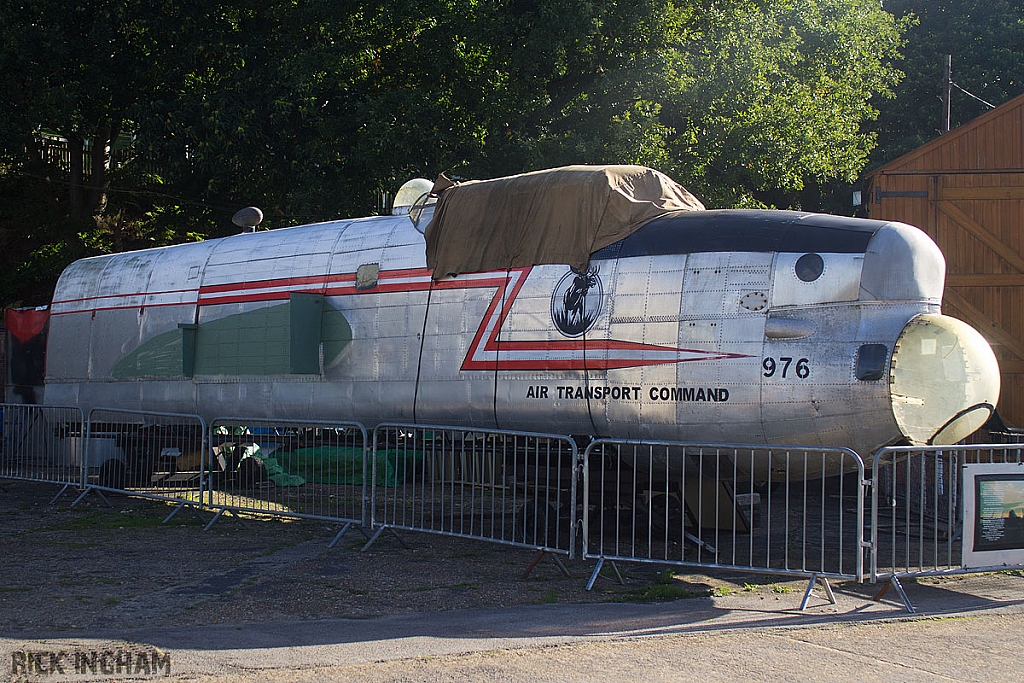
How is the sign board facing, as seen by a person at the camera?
facing the viewer

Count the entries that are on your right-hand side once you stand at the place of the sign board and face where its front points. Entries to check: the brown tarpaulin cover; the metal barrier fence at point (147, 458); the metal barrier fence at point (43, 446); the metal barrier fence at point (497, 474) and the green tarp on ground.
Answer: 5

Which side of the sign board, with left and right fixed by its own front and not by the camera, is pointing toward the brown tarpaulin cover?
right

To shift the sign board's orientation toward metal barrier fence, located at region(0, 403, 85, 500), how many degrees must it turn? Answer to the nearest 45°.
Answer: approximately 90° to its right

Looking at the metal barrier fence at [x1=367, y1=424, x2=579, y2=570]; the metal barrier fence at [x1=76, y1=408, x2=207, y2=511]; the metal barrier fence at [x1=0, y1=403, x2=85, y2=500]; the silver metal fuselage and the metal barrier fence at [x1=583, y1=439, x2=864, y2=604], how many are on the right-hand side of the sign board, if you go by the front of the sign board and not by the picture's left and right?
5

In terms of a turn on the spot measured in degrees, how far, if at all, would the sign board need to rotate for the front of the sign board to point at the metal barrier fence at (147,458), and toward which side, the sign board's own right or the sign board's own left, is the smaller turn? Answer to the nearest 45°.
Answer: approximately 90° to the sign board's own right

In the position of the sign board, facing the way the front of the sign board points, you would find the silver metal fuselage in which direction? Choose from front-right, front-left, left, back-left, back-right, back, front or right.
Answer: right

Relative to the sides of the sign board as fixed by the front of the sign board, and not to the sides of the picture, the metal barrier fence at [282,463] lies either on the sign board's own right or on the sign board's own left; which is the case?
on the sign board's own right

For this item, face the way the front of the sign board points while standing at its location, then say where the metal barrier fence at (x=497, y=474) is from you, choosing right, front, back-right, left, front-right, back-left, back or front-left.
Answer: right

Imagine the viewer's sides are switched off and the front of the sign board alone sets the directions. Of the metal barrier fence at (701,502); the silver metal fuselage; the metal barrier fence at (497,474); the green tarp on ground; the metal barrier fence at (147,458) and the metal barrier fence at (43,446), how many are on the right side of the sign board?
6

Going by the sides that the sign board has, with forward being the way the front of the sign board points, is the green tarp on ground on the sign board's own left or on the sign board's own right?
on the sign board's own right
